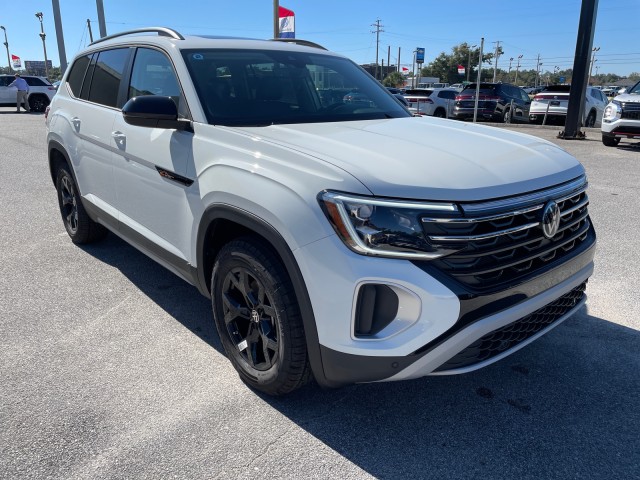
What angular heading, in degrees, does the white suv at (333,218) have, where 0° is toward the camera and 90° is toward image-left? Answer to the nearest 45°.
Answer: approximately 315°

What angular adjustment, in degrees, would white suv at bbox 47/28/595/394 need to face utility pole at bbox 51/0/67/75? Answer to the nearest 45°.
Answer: approximately 180°

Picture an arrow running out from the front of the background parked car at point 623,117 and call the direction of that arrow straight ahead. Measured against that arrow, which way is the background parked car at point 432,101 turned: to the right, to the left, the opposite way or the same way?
the opposite way

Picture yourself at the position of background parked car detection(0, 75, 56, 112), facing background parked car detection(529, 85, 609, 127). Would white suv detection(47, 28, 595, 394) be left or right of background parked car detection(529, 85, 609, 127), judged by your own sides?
right

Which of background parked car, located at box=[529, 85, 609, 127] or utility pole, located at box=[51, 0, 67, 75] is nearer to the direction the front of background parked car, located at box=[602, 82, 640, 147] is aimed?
the utility pole

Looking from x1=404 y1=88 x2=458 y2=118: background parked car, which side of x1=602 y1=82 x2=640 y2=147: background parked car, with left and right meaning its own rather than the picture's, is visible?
right

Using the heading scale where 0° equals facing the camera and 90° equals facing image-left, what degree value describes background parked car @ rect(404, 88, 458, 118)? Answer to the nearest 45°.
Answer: approximately 225°

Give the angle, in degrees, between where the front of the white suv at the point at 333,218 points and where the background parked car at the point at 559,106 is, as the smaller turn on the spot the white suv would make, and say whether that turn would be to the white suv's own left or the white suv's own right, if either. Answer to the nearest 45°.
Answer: approximately 90° to the white suv's own left

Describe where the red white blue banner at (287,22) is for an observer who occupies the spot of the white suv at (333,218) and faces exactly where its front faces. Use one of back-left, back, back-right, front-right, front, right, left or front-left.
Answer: back-left
